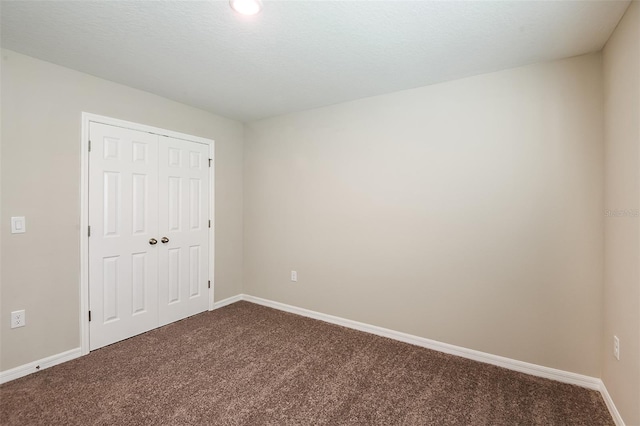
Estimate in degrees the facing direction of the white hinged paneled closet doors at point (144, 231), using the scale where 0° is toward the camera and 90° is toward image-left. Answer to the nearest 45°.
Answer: approximately 315°

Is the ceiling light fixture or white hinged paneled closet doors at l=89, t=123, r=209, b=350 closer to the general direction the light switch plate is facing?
the ceiling light fixture

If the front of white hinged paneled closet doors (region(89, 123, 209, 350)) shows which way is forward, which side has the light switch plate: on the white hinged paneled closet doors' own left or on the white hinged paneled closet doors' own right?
on the white hinged paneled closet doors' own right

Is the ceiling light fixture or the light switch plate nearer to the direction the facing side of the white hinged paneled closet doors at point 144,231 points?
the ceiling light fixture

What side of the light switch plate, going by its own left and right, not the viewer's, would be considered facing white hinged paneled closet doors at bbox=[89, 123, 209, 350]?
left
